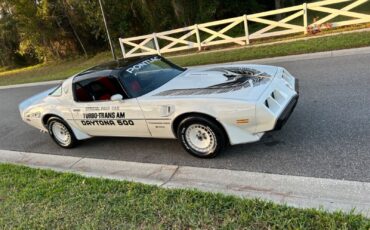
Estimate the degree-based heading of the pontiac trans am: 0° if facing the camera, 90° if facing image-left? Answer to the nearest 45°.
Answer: approximately 315°

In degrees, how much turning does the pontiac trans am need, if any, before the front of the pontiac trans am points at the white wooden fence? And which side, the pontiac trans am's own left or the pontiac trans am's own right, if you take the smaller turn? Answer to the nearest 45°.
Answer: approximately 90° to the pontiac trans am's own left
